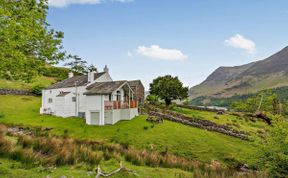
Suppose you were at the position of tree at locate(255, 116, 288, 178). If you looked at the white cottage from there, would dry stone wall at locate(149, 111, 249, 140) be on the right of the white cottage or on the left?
right
